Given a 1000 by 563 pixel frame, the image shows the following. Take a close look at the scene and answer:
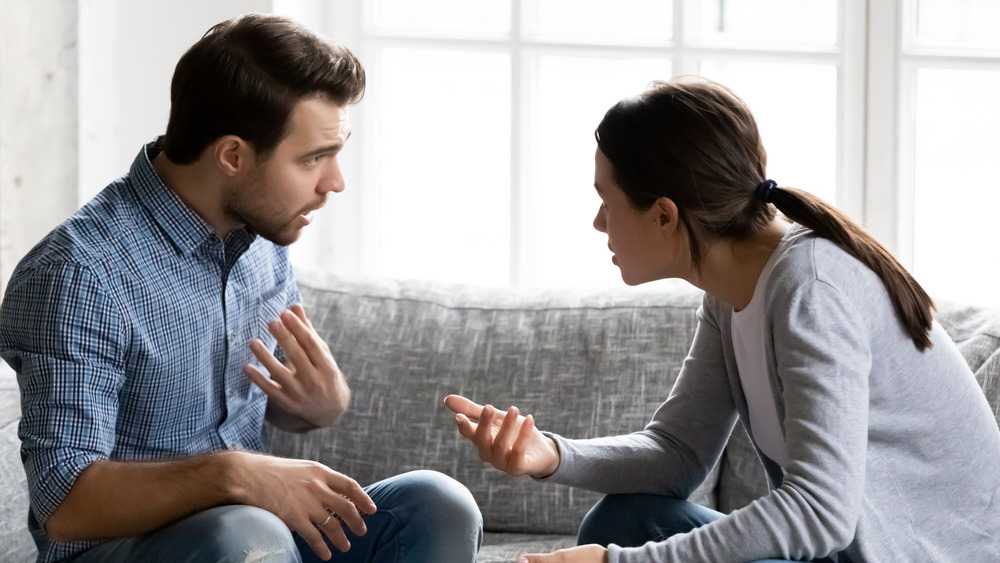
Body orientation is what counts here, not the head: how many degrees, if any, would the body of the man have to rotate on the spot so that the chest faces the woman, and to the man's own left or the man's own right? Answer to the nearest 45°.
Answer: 0° — they already face them

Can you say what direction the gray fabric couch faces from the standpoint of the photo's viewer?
facing the viewer

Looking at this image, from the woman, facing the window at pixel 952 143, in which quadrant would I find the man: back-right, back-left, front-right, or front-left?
back-left

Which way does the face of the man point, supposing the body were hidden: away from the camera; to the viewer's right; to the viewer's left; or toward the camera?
to the viewer's right

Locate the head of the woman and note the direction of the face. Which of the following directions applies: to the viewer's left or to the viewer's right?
to the viewer's left

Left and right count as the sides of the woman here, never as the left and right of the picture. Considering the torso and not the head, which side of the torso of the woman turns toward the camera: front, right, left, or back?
left

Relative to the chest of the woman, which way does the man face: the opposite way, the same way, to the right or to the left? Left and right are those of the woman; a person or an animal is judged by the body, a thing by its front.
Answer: the opposite way

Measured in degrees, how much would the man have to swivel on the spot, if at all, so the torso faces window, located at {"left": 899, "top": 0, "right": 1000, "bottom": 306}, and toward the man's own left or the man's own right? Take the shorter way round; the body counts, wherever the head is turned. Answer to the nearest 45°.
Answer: approximately 45° to the man's own left

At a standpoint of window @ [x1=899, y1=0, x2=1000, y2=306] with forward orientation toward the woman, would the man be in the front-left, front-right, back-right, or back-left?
front-right

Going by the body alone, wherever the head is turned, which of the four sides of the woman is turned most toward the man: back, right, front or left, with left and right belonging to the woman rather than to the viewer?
front

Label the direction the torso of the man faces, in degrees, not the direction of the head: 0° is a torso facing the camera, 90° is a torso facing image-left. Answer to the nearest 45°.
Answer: approximately 315°
